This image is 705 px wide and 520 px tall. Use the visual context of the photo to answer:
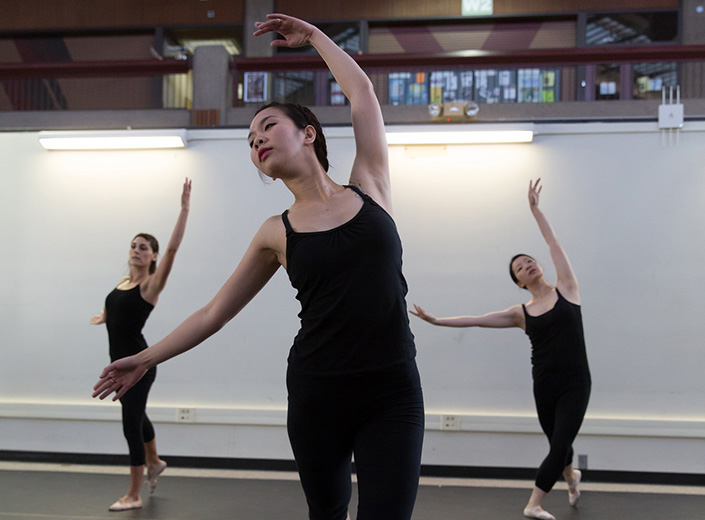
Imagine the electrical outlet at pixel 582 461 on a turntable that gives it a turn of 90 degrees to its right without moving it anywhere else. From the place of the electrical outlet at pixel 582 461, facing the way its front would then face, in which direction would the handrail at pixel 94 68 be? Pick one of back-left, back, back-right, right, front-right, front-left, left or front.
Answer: front

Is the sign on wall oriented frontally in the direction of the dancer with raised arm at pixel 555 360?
yes

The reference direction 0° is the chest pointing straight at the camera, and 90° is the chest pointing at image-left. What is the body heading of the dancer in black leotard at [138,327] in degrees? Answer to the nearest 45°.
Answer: approximately 45°

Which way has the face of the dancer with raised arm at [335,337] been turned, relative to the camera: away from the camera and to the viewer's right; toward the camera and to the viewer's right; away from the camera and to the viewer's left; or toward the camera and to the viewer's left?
toward the camera and to the viewer's left

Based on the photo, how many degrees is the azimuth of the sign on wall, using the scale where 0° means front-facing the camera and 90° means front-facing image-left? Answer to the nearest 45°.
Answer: approximately 0°

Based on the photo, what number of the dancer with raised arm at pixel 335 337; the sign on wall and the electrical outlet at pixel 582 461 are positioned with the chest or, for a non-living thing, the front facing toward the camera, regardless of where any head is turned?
3

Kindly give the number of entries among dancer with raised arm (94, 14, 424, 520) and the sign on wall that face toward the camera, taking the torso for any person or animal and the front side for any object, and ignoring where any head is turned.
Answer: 2

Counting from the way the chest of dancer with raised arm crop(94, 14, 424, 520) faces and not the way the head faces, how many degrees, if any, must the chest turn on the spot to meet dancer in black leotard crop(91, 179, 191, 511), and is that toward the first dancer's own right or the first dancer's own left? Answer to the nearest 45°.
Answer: approximately 180°
